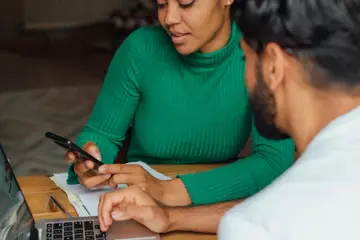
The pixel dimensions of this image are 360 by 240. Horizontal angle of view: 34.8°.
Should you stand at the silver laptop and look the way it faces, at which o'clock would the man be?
The man is roughly at 1 o'clock from the silver laptop.

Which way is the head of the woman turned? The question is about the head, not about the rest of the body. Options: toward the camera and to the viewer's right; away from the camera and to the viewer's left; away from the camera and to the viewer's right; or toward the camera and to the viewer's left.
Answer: toward the camera and to the viewer's left

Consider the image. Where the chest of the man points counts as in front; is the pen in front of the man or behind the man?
in front

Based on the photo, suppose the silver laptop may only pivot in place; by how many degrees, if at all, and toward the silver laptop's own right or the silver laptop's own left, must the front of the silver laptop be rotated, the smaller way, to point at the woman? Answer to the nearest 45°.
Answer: approximately 45° to the silver laptop's own left

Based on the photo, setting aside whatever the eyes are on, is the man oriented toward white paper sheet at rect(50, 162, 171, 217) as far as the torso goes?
yes

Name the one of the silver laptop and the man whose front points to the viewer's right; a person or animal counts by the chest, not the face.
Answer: the silver laptop

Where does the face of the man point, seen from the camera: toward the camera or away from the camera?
away from the camera

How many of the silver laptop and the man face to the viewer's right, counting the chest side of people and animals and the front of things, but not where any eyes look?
1

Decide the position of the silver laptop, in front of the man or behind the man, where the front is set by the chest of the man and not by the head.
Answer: in front

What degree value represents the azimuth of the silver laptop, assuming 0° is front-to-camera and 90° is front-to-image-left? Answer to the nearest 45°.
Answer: approximately 270°

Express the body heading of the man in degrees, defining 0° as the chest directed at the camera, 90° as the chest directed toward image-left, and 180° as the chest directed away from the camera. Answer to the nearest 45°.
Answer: approximately 135°
